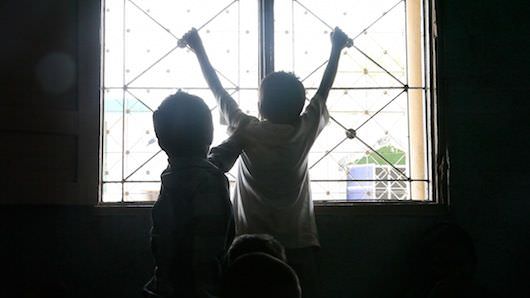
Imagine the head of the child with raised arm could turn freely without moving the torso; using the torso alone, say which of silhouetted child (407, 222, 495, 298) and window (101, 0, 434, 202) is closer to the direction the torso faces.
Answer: the window

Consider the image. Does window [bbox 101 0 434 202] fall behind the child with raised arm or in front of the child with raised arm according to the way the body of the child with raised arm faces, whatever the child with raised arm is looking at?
in front

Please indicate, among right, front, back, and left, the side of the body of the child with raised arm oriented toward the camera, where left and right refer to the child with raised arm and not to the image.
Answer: back

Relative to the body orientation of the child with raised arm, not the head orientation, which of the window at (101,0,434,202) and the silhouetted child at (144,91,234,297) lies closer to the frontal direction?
the window

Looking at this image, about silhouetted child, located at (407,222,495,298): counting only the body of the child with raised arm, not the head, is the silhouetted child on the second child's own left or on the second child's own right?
on the second child's own right

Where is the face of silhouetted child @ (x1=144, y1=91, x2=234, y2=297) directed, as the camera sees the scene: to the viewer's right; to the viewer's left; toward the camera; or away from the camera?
away from the camera

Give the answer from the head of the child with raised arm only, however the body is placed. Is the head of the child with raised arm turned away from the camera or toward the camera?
away from the camera
